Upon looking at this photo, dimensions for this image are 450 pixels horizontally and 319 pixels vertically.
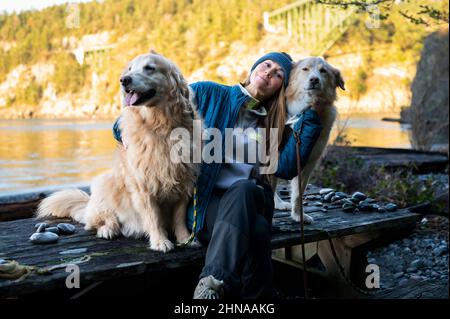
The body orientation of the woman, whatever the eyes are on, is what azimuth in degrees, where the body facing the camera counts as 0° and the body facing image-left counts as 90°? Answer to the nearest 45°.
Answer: approximately 0°
